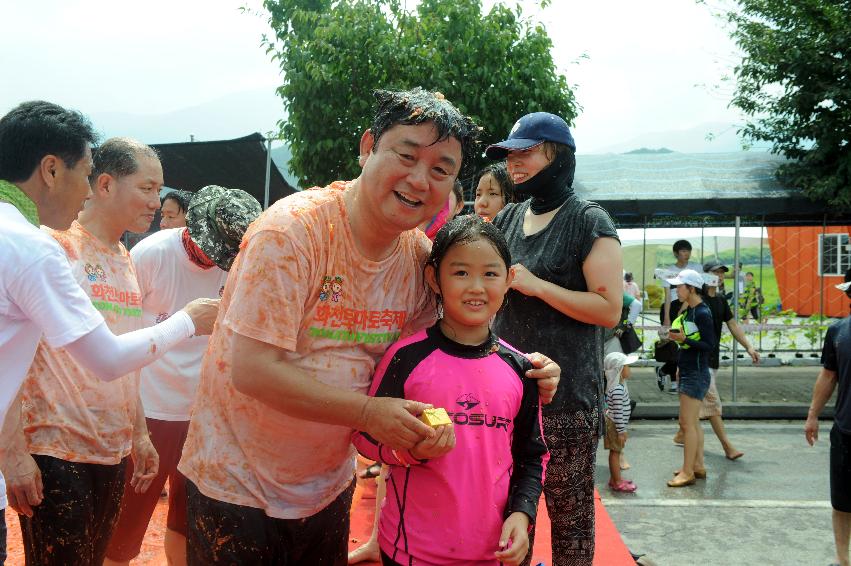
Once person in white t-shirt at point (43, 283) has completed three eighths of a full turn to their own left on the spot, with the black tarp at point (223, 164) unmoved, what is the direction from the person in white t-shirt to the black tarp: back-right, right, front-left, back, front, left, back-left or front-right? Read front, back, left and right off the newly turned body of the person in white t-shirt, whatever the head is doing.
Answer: front-right

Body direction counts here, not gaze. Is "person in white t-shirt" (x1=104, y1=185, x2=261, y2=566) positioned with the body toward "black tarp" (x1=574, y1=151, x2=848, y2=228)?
no

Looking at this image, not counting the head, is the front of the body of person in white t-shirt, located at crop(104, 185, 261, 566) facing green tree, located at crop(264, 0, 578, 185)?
no

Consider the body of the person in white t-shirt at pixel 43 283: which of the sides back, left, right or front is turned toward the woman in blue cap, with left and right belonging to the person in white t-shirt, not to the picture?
front

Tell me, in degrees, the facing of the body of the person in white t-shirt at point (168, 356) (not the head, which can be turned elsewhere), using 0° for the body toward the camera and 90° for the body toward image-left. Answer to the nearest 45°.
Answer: approximately 315°

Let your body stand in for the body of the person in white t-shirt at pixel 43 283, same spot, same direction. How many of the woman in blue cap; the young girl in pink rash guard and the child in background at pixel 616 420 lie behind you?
0

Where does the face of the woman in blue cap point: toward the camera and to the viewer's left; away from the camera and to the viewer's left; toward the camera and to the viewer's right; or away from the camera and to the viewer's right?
toward the camera and to the viewer's left

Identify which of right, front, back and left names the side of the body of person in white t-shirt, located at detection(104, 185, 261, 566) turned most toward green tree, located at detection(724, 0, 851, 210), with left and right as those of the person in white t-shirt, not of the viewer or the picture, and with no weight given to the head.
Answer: left

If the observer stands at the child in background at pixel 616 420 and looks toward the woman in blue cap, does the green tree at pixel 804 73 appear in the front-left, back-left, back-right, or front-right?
back-left
